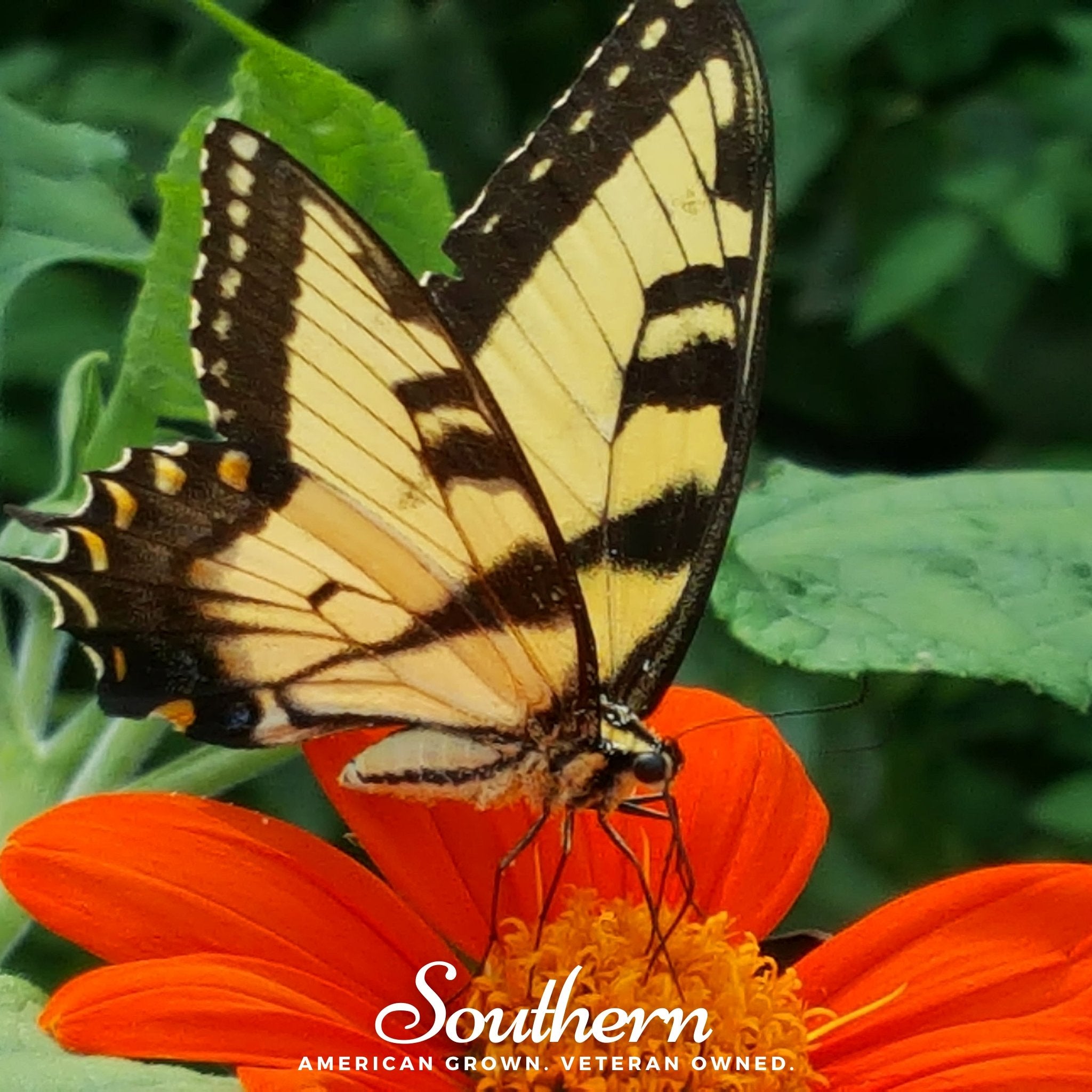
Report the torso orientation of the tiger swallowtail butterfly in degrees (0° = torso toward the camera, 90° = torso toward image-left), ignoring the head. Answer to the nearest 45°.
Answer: approximately 270°
